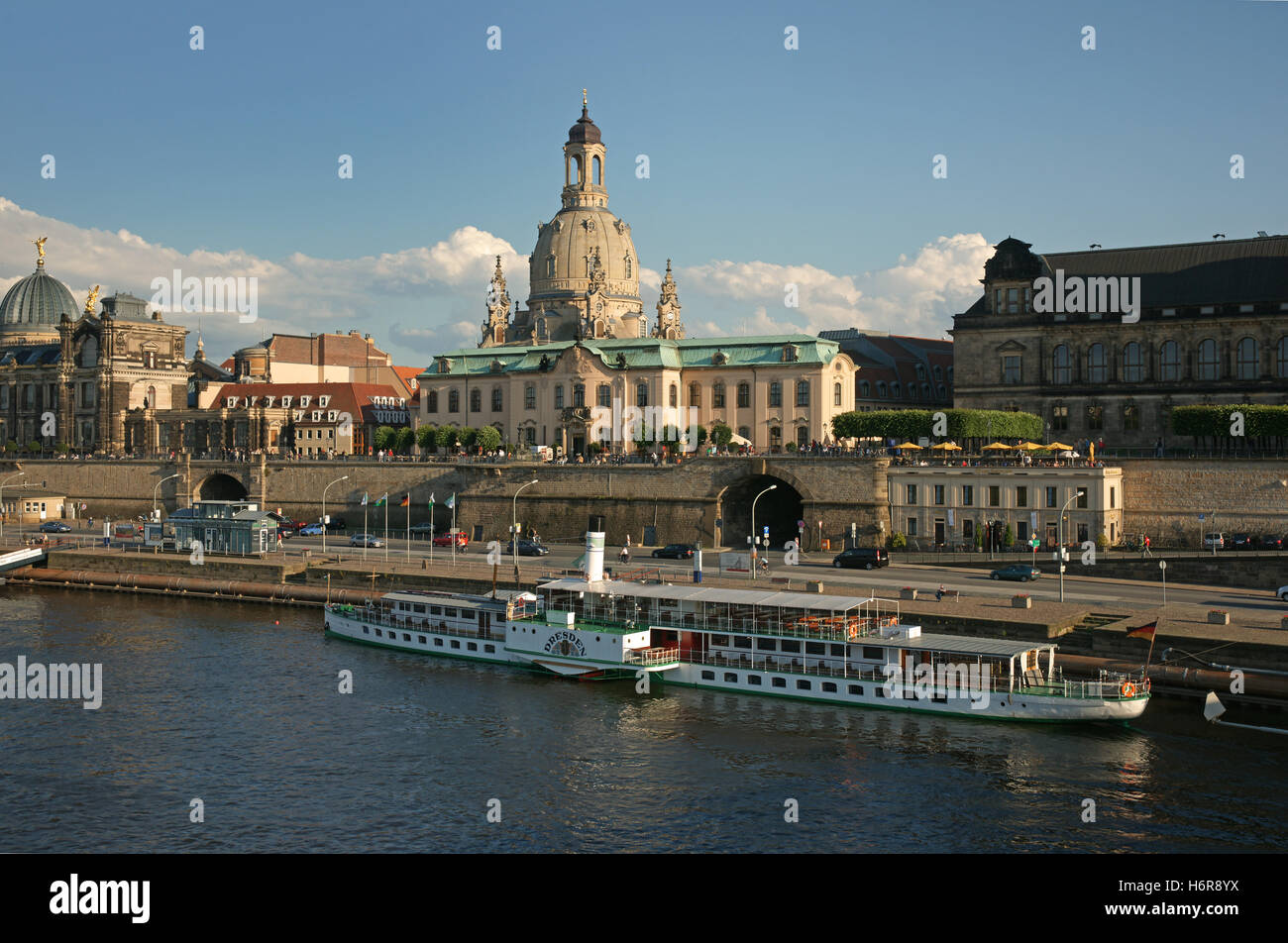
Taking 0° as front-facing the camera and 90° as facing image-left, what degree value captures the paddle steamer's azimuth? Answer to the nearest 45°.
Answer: approximately 135°
